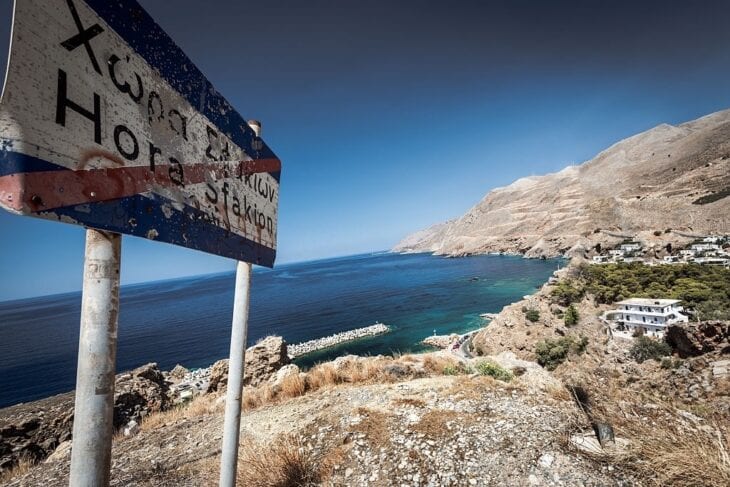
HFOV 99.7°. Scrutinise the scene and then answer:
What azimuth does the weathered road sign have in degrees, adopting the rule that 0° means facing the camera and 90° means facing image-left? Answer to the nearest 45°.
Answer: approximately 315°

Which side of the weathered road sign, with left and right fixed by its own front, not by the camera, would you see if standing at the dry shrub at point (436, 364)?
left

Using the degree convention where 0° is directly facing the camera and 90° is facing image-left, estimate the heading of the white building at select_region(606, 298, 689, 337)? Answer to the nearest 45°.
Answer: approximately 45°

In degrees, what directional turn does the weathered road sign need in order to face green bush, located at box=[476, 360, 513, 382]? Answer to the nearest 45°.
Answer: approximately 90° to its left

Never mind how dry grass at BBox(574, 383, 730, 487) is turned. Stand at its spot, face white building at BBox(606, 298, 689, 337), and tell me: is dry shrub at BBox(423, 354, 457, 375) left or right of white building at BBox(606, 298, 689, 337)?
left

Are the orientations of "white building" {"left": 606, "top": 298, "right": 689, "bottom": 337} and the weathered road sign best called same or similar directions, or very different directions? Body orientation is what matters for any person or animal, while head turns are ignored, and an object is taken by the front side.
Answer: very different directions

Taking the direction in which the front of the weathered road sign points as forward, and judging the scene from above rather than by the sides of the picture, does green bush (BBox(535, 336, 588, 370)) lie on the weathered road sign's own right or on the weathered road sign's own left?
on the weathered road sign's own left

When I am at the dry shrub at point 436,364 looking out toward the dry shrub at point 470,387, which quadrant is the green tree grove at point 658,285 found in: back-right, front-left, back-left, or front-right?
back-left
